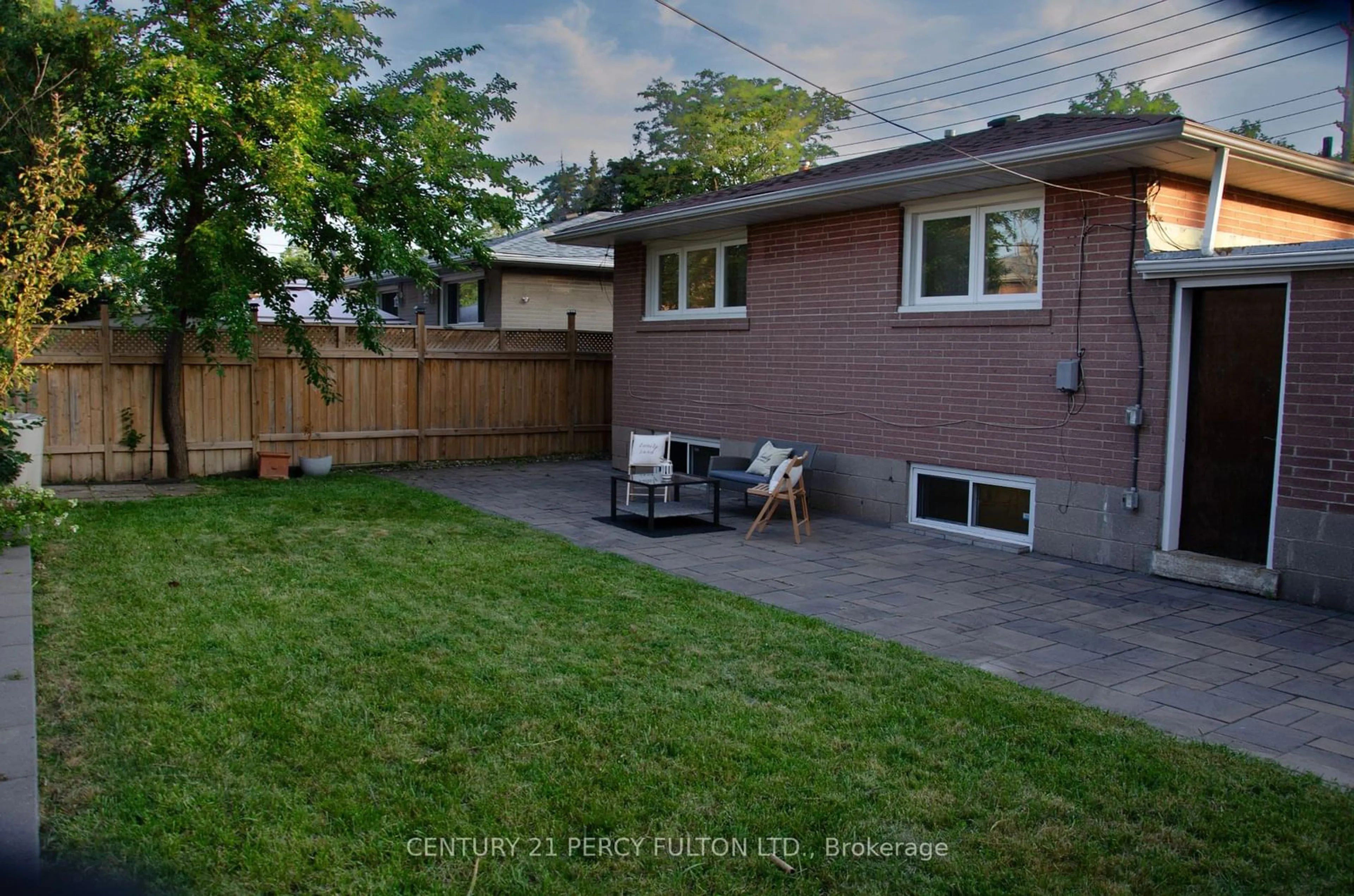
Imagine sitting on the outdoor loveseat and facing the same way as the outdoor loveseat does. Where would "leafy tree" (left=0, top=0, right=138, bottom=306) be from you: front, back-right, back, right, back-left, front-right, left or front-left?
front-right

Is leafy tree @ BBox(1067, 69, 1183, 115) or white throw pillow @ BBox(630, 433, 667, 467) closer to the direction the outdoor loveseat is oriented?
the white throw pillow

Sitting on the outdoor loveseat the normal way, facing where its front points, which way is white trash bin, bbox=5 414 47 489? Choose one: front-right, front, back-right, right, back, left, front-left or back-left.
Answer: front-right

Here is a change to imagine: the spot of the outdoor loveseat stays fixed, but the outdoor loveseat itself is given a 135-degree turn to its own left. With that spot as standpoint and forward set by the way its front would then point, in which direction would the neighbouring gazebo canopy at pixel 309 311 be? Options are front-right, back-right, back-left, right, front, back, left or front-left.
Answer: back-left

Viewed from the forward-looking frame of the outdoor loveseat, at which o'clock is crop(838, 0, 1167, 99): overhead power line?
The overhead power line is roughly at 5 o'clock from the outdoor loveseat.

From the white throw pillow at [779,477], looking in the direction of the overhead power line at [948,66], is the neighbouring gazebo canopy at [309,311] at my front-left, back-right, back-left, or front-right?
front-left

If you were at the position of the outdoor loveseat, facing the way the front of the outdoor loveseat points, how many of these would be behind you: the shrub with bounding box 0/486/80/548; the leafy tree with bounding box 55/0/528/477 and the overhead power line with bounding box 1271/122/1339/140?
1

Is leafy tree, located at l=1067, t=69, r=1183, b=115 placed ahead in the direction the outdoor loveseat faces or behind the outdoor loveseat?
behind

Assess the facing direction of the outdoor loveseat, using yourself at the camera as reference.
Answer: facing the viewer and to the left of the viewer

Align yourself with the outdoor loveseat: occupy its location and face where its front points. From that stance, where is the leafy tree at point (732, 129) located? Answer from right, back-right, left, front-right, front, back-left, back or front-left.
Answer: back-right

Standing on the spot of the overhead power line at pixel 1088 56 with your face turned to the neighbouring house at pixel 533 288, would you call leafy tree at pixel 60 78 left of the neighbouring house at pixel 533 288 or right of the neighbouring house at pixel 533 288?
left

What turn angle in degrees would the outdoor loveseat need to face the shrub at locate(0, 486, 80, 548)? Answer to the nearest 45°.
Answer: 0° — it already faces it
